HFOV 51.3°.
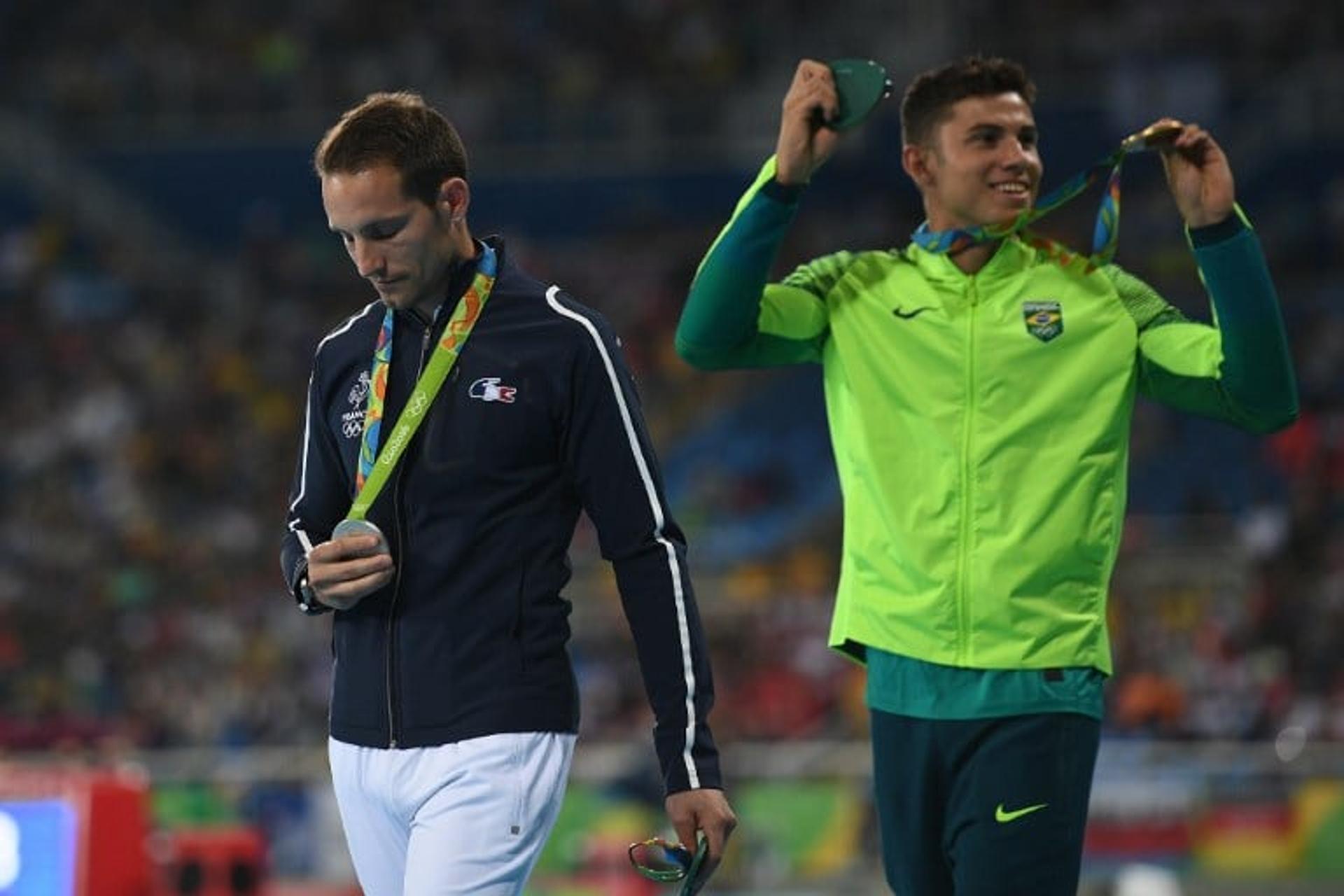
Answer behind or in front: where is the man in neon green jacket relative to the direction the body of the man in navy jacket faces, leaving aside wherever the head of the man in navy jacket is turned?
behind

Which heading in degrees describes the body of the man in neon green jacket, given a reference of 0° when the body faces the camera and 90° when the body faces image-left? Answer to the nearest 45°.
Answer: approximately 0°

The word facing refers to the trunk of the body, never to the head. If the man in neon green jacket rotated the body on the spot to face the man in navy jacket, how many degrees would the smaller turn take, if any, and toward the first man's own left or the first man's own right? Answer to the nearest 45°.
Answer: approximately 45° to the first man's own right

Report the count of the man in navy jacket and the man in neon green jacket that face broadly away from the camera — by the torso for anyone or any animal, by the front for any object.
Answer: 0

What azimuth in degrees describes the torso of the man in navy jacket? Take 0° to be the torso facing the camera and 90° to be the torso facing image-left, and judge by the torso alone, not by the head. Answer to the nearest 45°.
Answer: approximately 45°
